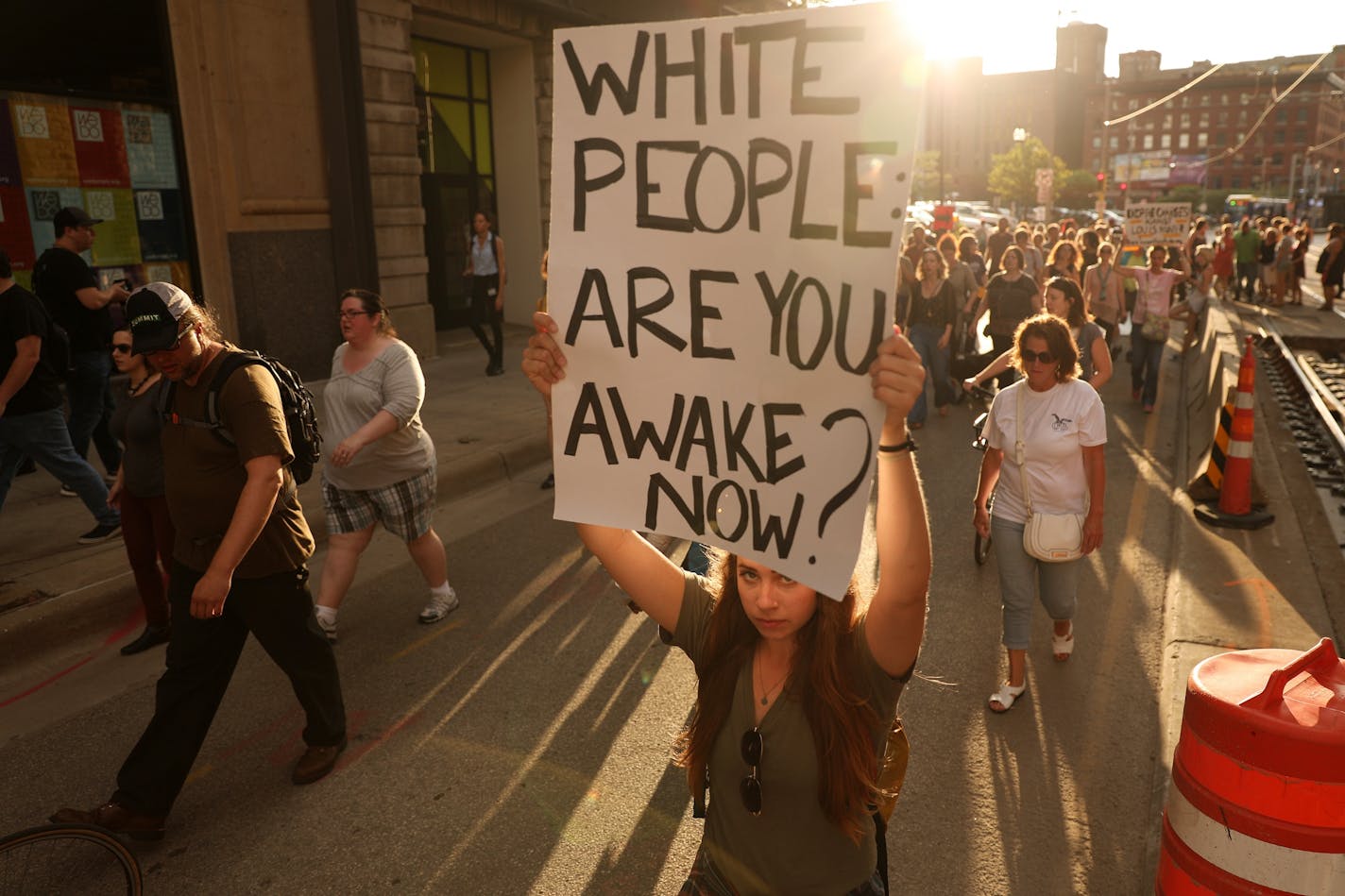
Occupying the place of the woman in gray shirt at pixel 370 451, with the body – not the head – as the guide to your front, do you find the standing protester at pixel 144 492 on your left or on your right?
on your right

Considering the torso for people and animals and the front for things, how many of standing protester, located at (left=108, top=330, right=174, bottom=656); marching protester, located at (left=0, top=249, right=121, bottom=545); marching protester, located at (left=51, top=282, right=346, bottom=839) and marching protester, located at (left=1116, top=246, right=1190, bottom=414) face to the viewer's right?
0

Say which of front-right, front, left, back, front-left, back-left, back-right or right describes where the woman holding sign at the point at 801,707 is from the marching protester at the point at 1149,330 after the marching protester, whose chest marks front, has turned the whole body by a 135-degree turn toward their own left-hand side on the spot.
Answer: back-right

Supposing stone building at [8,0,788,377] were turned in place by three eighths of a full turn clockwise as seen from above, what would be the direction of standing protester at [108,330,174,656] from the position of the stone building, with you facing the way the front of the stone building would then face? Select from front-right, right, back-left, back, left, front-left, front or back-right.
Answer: left

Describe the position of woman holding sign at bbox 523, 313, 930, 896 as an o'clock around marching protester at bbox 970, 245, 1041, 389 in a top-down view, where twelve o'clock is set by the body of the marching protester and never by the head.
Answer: The woman holding sign is roughly at 12 o'clock from the marching protester.

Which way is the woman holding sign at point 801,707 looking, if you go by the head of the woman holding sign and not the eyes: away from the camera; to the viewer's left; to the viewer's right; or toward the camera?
toward the camera

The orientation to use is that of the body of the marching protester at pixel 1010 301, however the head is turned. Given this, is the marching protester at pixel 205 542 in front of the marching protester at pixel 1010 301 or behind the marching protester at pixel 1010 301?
in front

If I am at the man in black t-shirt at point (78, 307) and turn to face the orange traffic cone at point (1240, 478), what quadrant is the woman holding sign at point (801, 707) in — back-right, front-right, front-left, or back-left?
front-right

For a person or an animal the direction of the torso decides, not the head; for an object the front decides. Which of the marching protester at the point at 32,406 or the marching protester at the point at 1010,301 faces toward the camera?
the marching protester at the point at 1010,301

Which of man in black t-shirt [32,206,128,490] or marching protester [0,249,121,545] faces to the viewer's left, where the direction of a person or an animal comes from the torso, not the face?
the marching protester

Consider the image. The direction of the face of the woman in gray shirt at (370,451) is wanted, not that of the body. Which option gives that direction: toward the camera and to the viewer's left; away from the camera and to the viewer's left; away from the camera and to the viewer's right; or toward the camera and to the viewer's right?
toward the camera and to the viewer's left

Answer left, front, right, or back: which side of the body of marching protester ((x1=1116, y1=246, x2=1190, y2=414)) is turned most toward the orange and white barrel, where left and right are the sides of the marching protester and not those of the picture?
front

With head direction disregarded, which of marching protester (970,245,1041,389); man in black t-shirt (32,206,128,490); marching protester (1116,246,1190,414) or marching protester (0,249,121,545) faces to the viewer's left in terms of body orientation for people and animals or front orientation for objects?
marching protester (0,249,121,545)

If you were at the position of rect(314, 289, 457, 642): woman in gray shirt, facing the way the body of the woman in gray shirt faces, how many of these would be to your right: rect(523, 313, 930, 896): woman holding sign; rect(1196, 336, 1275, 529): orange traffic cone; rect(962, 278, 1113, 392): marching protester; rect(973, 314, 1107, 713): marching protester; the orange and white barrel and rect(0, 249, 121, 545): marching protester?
1

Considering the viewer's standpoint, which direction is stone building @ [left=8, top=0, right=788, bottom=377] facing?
facing the viewer and to the right of the viewer

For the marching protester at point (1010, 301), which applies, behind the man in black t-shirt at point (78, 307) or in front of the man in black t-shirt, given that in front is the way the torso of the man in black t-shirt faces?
in front

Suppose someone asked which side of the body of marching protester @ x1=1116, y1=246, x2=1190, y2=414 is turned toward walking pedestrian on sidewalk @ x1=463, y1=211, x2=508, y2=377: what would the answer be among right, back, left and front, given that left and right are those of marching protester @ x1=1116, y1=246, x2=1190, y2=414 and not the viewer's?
right

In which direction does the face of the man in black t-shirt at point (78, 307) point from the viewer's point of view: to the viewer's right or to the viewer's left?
to the viewer's right

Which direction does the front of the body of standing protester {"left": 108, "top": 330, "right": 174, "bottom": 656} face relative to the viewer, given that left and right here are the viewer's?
facing the viewer and to the left of the viewer
